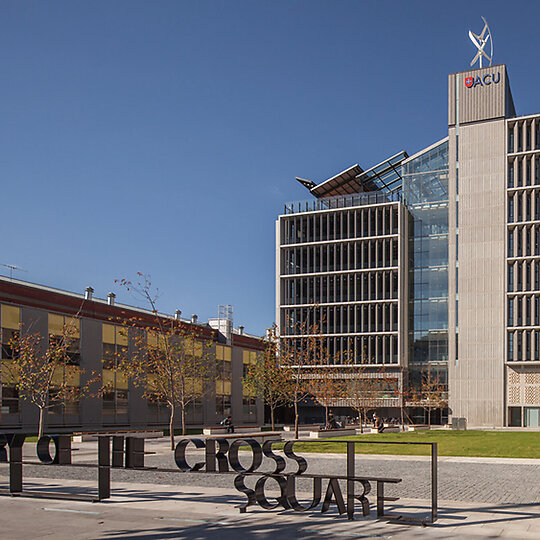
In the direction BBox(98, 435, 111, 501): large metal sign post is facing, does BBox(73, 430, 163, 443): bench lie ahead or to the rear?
to the rear

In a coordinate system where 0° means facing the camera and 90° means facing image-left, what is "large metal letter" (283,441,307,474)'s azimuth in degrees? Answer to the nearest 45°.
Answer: approximately 0°

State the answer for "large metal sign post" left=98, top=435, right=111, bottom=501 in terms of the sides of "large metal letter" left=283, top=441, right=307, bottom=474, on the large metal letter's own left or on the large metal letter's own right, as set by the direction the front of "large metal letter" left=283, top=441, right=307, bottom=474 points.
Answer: on the large metal letter's own right

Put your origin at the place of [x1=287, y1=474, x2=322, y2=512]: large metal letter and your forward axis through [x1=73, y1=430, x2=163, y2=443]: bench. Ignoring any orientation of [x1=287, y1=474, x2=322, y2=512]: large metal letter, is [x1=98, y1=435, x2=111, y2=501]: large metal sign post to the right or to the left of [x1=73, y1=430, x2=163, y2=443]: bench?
left
